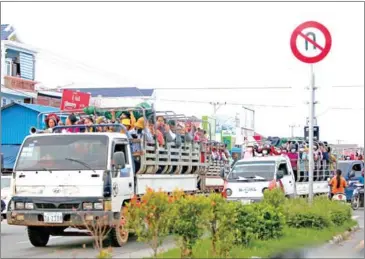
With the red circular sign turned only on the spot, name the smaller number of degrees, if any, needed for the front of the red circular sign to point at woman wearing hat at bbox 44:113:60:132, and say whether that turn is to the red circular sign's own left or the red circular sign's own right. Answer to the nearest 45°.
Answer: approximately 90° to the red circular sign's own right

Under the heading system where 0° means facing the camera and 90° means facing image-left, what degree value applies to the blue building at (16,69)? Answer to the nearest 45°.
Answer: approximately 315°

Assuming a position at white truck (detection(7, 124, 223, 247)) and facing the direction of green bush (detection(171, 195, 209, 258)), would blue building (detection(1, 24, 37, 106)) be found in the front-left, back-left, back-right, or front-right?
back-left

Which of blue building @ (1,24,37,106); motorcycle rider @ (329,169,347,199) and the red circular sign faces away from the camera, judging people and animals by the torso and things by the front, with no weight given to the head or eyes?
the motorcycle rider

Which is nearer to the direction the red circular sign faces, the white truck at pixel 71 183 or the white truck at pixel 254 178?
the white truck at pixel 71 183

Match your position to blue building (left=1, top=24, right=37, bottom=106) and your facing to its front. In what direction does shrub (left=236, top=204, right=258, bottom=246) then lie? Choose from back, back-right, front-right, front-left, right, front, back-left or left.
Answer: front-right

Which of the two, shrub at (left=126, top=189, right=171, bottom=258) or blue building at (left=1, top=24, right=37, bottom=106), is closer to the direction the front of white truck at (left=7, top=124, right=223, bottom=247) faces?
the shrub

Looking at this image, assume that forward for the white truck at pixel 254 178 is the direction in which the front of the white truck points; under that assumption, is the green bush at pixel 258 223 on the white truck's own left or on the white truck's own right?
on the white truck's own left

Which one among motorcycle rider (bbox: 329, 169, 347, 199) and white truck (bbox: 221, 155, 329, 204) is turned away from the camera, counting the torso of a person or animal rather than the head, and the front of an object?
the motorcycle rider

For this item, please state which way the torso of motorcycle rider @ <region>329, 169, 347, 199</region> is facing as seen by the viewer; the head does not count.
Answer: away from the camera

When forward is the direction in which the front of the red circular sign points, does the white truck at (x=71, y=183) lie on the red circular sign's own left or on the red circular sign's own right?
on the red circular sign's own right
